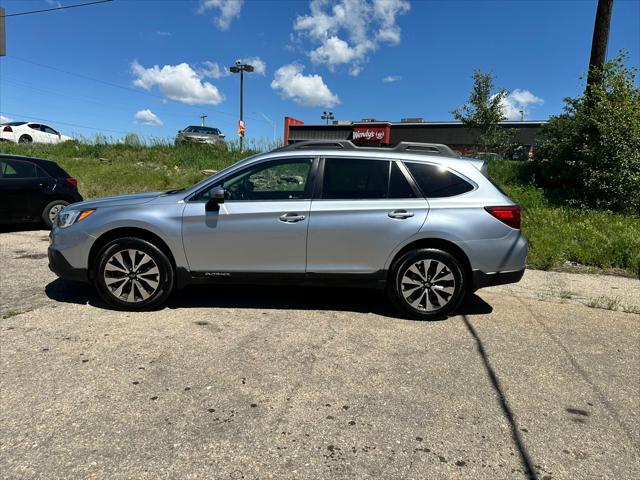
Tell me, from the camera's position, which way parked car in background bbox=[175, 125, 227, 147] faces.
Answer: facing the viewer

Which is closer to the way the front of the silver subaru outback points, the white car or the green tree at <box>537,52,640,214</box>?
the white car

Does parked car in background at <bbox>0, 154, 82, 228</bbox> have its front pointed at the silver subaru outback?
no

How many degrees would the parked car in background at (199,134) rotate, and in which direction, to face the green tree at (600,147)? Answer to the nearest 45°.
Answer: approximately 45° to its left

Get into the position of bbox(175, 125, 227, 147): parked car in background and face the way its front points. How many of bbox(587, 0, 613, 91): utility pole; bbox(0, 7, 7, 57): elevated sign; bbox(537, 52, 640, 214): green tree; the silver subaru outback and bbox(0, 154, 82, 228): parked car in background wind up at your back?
0

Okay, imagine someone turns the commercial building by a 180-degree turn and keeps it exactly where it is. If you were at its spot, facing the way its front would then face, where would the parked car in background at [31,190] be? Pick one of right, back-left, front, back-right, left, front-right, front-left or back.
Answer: back

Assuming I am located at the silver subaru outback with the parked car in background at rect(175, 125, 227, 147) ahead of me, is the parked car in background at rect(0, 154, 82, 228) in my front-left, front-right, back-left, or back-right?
front-left

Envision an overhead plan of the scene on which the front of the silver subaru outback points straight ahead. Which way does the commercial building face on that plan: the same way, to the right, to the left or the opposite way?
to the left

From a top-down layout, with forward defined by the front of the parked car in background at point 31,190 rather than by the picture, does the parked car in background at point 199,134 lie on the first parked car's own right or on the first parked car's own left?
on the first parked car's own right

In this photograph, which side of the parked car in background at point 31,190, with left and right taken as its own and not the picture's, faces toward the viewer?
left

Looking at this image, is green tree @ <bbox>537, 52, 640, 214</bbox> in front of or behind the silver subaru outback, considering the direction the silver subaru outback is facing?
behind

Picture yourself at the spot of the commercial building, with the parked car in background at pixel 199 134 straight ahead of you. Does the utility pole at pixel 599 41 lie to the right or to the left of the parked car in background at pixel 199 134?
left

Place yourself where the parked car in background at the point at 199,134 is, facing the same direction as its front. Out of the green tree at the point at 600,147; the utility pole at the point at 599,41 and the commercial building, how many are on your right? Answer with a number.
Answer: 0

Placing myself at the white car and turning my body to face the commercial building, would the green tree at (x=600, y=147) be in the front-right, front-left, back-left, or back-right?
front-right

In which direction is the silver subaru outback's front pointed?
to the viewer's left

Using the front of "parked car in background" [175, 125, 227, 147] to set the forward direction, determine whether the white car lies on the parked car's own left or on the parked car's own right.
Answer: on the parked car's own right

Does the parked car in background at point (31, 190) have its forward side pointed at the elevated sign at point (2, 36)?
no

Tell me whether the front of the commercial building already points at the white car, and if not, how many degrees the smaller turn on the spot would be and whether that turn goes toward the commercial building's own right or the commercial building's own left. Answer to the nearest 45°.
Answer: approximately 45° to the commercial building's own right

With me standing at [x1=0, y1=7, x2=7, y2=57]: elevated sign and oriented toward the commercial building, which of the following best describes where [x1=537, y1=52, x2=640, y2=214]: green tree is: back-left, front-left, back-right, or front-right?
front-right

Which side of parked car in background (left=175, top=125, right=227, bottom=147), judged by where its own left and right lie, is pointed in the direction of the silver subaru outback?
front

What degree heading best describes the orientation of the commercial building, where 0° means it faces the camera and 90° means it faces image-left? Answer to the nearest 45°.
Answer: approximately 0°
